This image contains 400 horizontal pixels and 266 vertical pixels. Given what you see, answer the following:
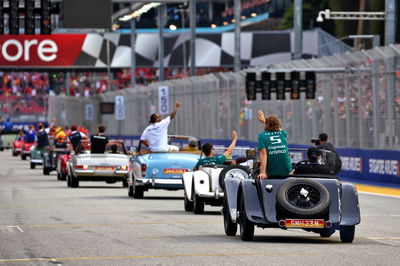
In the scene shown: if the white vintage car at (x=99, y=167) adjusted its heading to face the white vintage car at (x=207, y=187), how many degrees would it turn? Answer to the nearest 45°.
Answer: approximately 180°

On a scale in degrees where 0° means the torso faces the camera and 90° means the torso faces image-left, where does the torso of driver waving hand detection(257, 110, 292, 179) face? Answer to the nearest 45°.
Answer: approximately 180°

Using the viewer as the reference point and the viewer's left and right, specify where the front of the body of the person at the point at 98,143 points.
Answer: facing away from the viewer

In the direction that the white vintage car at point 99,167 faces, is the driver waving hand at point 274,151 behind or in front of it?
behind

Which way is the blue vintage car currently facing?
away from the camera

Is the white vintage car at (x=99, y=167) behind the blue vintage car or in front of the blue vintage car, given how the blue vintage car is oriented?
in front

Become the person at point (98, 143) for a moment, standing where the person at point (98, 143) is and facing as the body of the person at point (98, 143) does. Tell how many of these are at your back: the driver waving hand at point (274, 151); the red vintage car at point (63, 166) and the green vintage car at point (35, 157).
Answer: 1

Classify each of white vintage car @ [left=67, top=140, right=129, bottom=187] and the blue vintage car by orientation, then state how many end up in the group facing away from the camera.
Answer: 2

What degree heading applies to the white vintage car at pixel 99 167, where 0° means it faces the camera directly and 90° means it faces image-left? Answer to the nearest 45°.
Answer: approximately 180°

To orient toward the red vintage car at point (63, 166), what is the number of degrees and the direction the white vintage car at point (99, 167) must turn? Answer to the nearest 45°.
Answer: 0° — it already faces it

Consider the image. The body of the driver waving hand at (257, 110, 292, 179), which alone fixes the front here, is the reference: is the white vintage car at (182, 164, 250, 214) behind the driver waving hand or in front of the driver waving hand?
in front

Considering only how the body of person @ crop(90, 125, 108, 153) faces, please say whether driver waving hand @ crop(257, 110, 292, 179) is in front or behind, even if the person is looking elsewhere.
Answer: behind

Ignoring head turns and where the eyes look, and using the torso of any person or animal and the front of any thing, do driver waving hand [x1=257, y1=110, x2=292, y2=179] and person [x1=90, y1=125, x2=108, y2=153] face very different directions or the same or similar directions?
same or similar directions

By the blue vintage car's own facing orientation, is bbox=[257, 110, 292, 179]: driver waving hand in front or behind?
behind

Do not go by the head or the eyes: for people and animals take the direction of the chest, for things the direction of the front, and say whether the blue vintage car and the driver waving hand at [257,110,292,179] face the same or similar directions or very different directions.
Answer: same or similar directions
